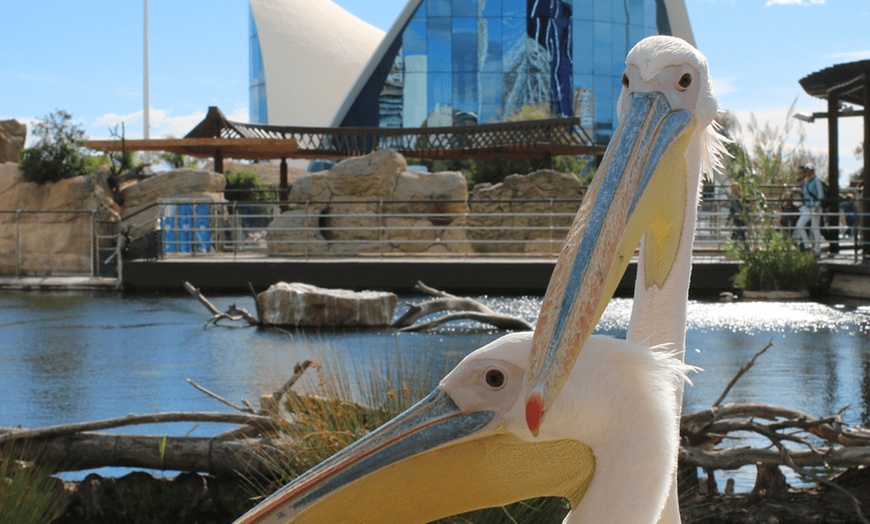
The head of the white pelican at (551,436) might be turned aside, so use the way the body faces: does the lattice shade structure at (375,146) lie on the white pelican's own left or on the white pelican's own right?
on the white pelican's own right

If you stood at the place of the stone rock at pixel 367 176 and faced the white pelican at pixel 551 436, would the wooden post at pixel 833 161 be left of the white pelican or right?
left

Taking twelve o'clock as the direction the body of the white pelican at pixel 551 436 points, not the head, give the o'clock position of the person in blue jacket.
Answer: The person in blue jacket is roughly at 5 o'clock from the white pelican.

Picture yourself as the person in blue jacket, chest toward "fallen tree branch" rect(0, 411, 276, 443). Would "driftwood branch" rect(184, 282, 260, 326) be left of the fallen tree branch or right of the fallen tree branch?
right

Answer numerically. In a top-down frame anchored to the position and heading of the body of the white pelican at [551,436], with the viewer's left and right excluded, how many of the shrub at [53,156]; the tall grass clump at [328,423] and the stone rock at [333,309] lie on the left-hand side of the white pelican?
0

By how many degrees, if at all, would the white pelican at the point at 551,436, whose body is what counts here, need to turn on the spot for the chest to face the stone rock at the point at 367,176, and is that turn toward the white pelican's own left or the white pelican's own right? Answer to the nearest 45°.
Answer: approximately 135° to the white pelican's own right

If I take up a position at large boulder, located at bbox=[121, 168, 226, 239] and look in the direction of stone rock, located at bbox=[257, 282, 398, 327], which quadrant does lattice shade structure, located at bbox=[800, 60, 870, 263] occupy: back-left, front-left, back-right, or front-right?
front-left

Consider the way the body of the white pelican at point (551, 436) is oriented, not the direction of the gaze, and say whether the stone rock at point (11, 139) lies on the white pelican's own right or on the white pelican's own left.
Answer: on the white pelican's own right

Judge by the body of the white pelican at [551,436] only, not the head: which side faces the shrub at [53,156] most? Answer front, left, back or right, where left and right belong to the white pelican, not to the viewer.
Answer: right

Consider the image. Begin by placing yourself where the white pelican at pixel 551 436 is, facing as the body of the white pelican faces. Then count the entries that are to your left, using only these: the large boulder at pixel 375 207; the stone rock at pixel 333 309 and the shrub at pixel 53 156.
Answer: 0
